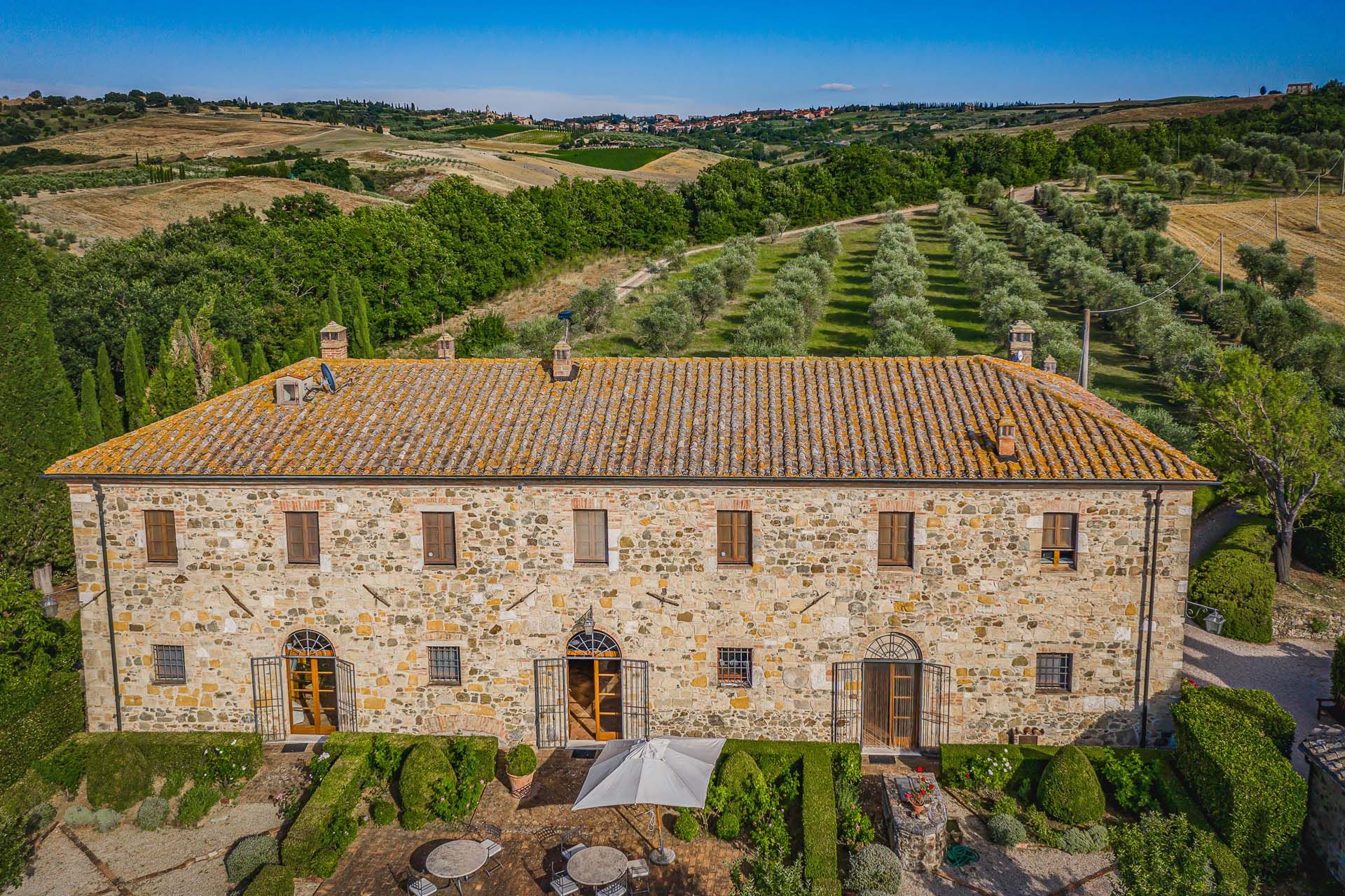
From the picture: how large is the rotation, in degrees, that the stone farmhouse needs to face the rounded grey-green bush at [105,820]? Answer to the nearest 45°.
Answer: approximately 90° to its right

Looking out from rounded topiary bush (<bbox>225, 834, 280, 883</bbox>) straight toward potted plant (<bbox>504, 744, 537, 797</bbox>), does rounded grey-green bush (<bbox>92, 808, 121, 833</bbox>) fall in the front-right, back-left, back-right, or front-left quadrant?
back-left

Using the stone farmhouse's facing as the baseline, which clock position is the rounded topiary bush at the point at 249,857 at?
The rounded topiary bush is roughly at 2 o'clock from the stone farmhouse.

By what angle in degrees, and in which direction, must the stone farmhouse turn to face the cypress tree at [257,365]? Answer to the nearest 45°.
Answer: approximately 135° to its right

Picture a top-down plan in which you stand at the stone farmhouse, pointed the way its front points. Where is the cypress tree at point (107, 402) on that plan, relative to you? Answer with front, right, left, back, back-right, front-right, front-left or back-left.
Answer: back-right

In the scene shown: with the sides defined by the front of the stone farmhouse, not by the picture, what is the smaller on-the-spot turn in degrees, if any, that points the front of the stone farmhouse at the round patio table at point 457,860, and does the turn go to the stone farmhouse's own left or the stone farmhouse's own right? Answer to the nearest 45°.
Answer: approximately 45° to the stone farmhouse's own right

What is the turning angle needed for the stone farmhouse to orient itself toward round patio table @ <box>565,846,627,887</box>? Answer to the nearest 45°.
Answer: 0° — it already faces it

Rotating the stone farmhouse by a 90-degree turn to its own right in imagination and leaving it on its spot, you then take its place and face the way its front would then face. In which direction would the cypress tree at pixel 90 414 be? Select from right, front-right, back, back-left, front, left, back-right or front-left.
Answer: front-right

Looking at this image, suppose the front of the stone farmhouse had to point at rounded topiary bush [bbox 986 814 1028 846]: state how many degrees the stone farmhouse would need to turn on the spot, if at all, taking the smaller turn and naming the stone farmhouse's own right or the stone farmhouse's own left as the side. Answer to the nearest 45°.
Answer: approximately 45° to the stone farmhouse's own left

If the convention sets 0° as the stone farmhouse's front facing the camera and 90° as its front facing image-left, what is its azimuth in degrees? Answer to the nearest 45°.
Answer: approximately 0°

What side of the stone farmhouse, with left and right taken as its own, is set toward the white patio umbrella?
front
